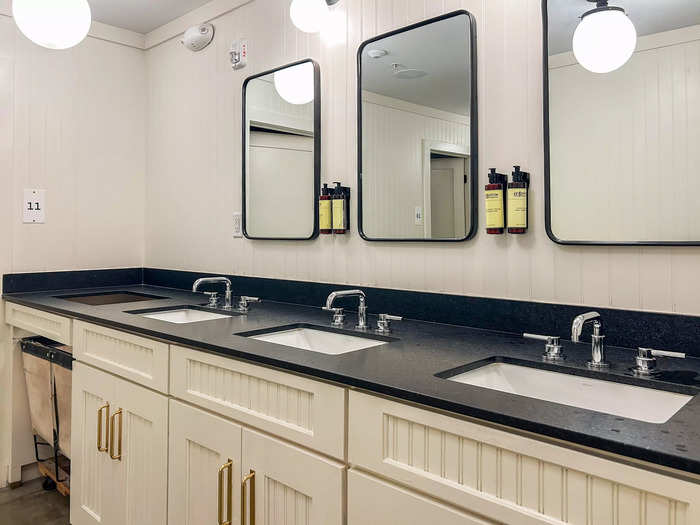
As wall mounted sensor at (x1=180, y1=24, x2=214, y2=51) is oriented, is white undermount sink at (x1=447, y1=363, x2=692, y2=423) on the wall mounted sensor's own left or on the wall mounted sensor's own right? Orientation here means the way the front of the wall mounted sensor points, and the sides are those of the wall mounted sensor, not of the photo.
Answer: on the wall mounted sensor's own left

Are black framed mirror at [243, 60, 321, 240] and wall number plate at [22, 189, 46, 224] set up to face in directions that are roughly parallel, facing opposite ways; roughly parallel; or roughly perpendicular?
roughly perpendicular

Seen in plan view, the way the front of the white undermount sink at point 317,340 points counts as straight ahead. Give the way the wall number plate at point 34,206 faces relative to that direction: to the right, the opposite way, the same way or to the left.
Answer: to the left

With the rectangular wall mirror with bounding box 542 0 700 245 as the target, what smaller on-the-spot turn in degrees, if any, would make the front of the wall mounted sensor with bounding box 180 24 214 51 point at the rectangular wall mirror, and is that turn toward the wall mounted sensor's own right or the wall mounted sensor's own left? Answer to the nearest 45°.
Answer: approximately 90° to the wall mounted sensor's own left

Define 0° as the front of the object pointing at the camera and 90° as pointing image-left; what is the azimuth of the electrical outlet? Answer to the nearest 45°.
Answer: approximately 45°

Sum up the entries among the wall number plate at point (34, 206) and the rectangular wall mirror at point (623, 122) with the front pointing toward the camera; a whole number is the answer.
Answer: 2

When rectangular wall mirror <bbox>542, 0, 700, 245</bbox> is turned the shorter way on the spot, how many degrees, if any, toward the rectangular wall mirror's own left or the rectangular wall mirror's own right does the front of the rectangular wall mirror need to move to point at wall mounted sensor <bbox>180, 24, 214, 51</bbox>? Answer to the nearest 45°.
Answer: approximately 90° to the rectangular wall mirror's own right

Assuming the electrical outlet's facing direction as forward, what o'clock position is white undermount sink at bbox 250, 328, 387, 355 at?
The white undermount sink is roughly at 10 o'clock from the electrical outlet.
